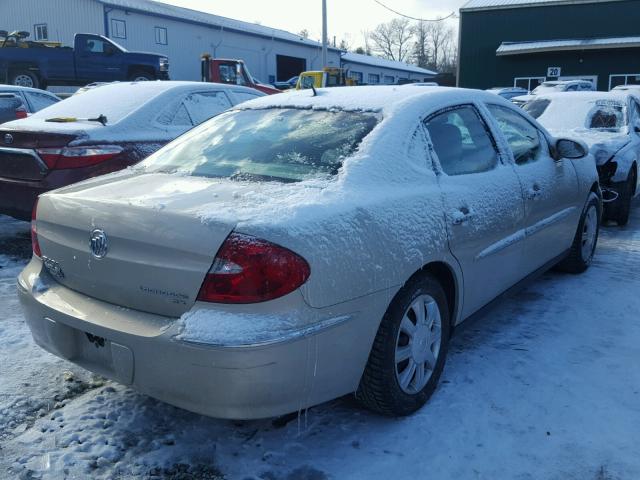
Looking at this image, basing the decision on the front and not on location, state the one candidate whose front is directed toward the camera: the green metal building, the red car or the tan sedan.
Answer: the green metal building

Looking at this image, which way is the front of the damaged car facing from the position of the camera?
facing the viewer and to the left of the viewer

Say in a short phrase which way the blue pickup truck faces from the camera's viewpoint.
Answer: facing to the right of the viewer

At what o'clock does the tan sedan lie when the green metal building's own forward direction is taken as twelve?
The tan sedan is roughly at 12 o'clock from the green metal building.

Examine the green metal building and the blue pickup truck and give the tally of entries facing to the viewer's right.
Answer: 1

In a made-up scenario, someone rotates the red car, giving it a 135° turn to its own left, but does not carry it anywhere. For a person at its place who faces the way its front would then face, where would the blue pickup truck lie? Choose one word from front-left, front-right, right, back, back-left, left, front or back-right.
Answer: right

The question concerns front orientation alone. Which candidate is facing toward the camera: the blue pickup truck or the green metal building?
the green metal building

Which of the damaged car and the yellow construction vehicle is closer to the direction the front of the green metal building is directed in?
the damaged car

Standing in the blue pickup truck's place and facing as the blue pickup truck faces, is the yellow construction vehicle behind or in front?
in front

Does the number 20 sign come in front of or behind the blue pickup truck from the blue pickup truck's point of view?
in front

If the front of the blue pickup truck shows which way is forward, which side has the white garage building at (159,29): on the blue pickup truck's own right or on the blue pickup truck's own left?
on the blue pickup truck's own left

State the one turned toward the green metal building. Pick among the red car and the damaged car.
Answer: the red car

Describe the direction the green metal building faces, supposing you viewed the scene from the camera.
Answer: facing the viewer

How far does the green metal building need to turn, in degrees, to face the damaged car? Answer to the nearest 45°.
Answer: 0° — it already faces it

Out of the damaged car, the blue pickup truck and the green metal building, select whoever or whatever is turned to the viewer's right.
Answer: the blue pickup truck

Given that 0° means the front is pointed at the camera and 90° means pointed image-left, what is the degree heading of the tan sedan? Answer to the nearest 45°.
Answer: approximately 225°

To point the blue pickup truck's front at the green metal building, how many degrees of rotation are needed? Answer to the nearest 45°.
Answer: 0° — it already faces it

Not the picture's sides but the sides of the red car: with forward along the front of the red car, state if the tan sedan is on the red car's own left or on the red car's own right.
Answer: on the red car's own right

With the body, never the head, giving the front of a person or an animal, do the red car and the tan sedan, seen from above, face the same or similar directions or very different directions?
same or similar directions
